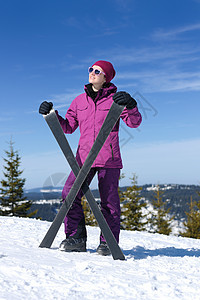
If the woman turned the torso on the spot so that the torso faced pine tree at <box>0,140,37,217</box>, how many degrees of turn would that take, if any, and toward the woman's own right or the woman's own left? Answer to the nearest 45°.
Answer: approximately 135° to the woman's own right

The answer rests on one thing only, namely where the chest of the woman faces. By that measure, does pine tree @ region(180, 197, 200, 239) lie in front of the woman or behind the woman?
behind

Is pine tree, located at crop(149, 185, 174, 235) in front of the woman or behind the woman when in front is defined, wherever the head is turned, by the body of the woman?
behind

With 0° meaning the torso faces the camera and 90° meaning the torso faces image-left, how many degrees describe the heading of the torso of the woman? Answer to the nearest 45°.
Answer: approximately 45°

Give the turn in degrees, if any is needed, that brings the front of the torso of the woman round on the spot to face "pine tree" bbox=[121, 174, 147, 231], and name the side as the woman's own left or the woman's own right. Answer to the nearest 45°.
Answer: approximately 135° to the woman's own right
